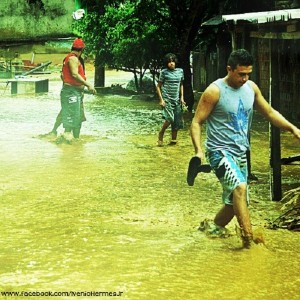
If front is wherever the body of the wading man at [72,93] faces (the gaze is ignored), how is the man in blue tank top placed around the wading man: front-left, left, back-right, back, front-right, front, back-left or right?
right

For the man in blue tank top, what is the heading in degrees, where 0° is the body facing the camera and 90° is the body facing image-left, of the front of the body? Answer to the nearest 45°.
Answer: approximately 315°

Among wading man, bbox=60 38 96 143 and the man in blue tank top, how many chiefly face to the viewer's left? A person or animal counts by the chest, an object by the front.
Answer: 0

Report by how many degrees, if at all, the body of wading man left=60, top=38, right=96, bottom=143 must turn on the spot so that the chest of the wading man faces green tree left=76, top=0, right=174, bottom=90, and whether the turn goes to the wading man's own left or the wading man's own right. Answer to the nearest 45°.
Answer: approximately 90° to the wading man's own left

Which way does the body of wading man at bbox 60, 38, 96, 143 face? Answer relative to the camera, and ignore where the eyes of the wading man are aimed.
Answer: to the viewer's right

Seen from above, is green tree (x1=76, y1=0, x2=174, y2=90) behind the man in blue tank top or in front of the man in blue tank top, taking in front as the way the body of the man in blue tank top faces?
behind
